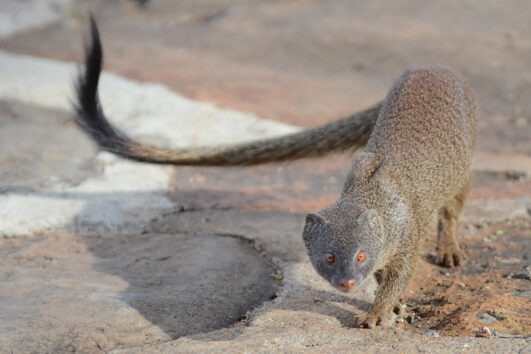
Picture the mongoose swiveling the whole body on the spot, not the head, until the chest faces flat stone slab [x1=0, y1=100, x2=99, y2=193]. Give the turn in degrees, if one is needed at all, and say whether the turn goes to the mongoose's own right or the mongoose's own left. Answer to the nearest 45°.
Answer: approximately 90° to the mongoose's own right

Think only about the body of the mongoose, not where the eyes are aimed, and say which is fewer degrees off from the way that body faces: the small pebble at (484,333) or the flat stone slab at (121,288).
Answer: the flat stone slab

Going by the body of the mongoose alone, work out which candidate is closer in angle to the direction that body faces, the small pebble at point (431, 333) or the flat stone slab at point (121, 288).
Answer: the flat stone slab

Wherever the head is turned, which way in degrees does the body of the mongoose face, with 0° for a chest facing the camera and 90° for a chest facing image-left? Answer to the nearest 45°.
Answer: approximately 45°

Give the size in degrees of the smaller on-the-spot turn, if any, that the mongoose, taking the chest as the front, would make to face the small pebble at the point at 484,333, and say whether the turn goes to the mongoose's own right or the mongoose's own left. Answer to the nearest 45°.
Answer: approximately 90° to the mongoose's own left
